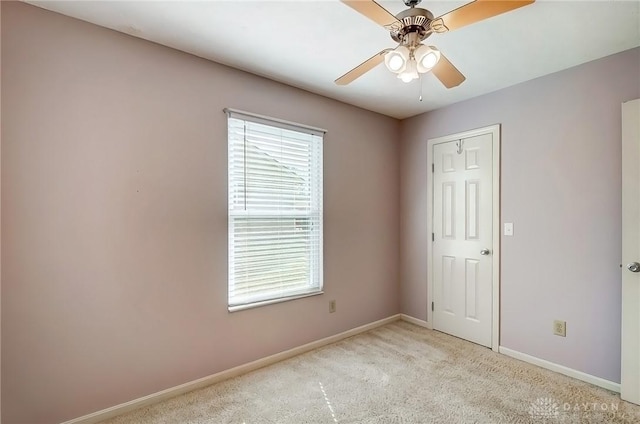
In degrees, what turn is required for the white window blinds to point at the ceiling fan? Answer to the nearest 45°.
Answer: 0° — it already faces it

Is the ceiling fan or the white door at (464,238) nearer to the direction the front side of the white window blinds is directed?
the ceiling fan

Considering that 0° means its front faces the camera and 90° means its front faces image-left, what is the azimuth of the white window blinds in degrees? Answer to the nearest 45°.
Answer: approximately 315°

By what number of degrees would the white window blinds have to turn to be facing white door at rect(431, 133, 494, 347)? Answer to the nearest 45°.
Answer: approximately 45° to its left
